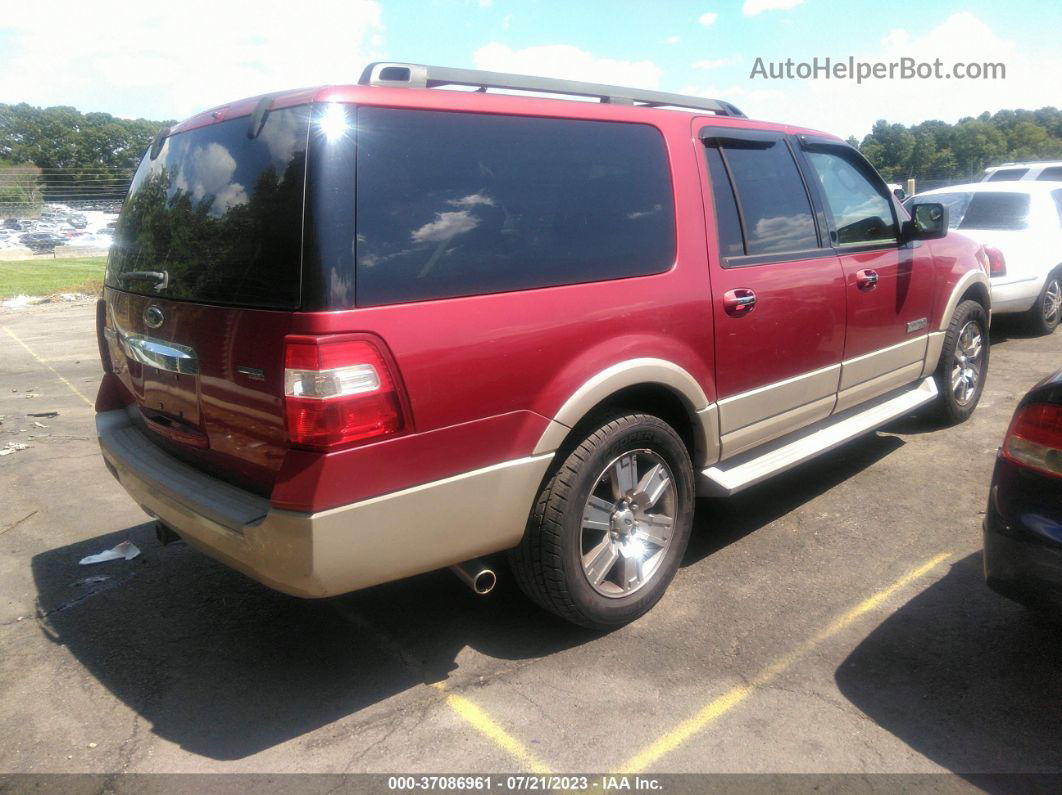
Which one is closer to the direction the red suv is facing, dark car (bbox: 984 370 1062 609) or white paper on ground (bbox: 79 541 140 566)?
the dark car

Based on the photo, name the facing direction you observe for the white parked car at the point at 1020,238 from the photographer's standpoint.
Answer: facing away from the viewer and to the right of the viewer

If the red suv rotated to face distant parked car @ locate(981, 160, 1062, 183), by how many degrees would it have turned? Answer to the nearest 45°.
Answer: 0° — it already faces it

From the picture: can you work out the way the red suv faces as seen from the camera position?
facing away from the viewer and to the right of the viewer

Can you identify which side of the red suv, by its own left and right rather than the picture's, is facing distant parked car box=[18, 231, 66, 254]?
left

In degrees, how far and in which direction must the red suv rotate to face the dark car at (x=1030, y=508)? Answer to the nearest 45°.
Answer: approximately 45° to its right

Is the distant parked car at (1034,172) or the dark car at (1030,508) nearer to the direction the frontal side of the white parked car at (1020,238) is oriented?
the distant parked car

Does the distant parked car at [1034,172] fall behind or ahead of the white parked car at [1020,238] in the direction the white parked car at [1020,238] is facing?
ahead
